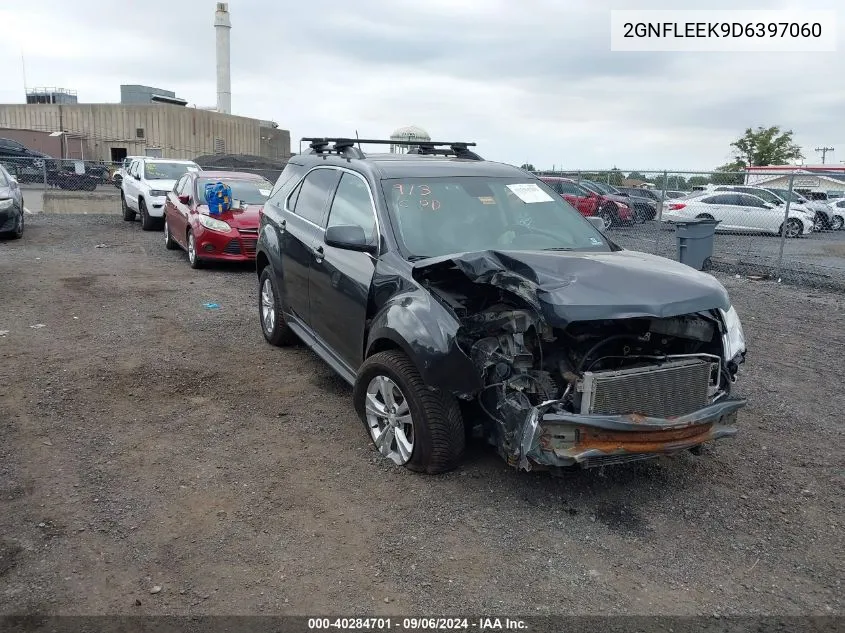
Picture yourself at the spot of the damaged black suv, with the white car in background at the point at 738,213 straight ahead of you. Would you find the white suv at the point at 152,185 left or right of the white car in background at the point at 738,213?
left

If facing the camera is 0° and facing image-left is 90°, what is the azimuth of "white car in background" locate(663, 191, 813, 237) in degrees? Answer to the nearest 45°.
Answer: approximately 270°

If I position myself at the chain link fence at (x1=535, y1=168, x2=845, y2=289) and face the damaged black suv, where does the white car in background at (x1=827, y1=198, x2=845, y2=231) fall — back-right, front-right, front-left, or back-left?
back-left

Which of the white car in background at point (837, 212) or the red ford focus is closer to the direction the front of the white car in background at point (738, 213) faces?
the white car in background

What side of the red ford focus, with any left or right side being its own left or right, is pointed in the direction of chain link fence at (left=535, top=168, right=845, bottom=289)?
left

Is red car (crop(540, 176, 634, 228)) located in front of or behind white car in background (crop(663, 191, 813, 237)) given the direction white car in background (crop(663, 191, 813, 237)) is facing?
behind

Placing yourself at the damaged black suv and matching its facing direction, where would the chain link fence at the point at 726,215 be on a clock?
The chain link fence is roughly at 8 o'clock from the damaged black suv.

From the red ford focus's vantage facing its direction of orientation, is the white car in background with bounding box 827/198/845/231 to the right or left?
on its left

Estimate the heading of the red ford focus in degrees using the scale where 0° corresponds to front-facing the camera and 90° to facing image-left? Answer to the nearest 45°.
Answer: approximately 315°

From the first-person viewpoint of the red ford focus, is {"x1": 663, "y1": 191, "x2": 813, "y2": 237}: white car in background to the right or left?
on its left

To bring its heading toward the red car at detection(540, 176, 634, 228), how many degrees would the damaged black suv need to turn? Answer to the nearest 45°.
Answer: approximately 135° to its left
